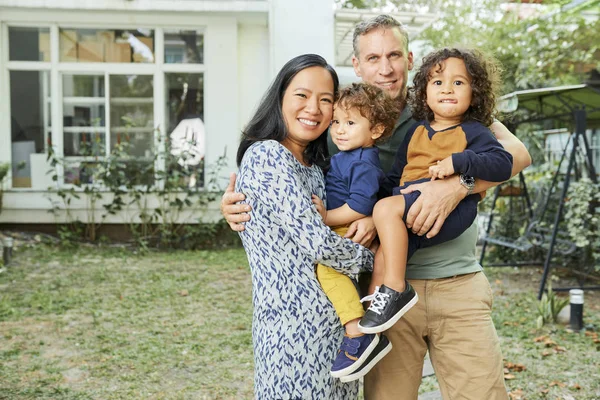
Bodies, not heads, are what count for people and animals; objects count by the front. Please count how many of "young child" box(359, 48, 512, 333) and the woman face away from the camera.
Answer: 0

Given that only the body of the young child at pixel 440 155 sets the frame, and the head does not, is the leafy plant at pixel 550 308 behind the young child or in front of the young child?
behind

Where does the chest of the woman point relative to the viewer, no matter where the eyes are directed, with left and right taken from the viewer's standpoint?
facing the viewer and to the right of the viewer

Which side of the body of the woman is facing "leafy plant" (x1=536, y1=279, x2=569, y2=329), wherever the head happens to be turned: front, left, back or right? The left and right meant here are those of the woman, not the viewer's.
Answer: left

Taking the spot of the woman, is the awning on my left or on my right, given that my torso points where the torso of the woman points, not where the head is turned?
on my left

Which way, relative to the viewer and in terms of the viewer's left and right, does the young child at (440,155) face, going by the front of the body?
facing the viewer and to the left of the viewer
